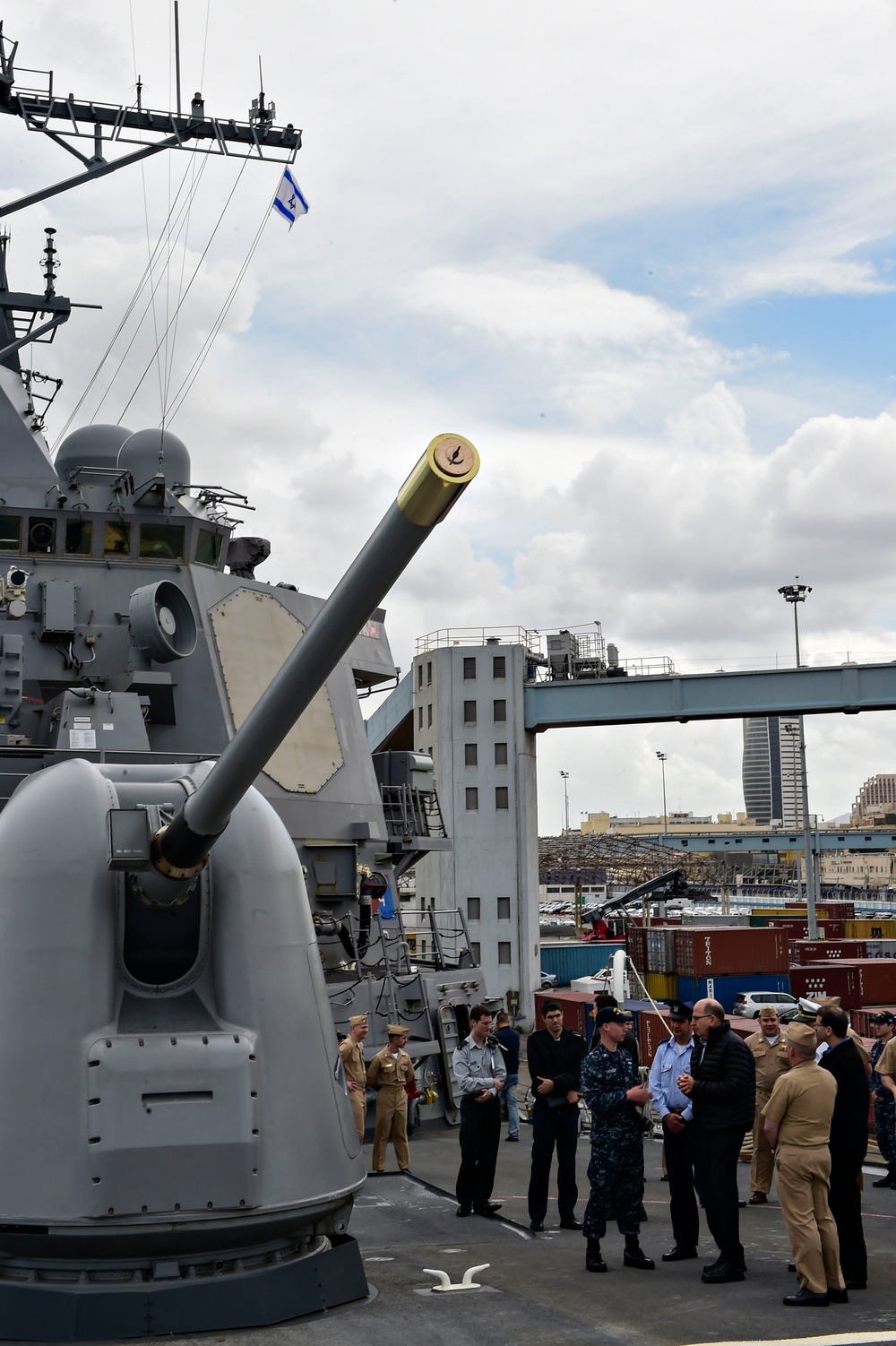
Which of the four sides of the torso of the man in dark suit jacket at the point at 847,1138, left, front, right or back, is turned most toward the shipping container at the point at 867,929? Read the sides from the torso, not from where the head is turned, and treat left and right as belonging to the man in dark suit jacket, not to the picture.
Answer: right

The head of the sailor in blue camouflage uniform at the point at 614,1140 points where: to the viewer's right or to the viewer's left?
to the viewer's right

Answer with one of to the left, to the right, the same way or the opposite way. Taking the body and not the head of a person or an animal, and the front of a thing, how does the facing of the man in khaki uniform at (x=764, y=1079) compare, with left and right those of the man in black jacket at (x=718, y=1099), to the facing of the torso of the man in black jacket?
to the left

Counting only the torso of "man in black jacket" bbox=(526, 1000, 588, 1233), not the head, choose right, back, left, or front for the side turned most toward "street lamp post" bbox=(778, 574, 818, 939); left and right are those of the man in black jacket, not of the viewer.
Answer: back

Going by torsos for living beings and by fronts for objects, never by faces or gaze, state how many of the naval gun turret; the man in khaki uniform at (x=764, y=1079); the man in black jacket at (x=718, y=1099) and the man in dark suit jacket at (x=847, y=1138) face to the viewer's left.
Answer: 2

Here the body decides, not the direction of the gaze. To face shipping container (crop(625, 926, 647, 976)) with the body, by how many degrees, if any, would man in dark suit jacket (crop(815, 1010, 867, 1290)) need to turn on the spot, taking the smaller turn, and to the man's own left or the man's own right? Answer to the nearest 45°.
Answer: approximately 90° to the man's own right

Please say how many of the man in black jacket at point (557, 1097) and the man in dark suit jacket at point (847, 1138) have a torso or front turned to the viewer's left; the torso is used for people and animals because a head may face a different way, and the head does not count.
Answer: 1

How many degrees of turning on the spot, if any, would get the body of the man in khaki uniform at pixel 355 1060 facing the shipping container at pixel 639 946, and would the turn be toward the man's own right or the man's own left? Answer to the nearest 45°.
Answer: approximately 135° to the man's own left

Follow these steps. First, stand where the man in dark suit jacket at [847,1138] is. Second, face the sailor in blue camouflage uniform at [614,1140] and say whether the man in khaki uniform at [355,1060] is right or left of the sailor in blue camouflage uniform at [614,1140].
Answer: right

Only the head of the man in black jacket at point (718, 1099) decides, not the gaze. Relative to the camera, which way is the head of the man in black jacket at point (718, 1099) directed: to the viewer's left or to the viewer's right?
to the viewer's left

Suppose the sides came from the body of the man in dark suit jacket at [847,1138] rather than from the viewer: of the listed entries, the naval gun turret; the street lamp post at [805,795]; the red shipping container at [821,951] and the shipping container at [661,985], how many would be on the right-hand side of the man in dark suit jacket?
3

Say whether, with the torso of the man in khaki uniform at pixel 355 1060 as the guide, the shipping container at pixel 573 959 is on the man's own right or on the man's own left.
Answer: on the man's own left
